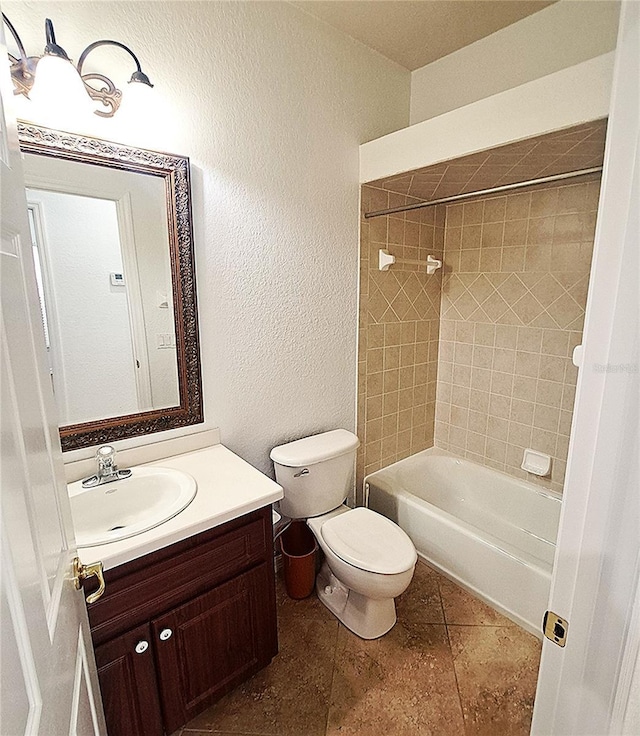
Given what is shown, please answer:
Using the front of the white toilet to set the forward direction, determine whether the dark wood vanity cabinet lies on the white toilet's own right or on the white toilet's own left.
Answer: on the white toilet's own right

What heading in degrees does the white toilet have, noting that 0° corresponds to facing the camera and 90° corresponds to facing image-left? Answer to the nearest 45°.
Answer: approximately 315°

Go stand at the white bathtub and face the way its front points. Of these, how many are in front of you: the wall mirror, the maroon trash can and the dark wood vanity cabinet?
3

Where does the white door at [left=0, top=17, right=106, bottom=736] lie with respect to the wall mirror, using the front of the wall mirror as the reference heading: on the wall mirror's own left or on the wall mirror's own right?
on the wall mirror's own right
